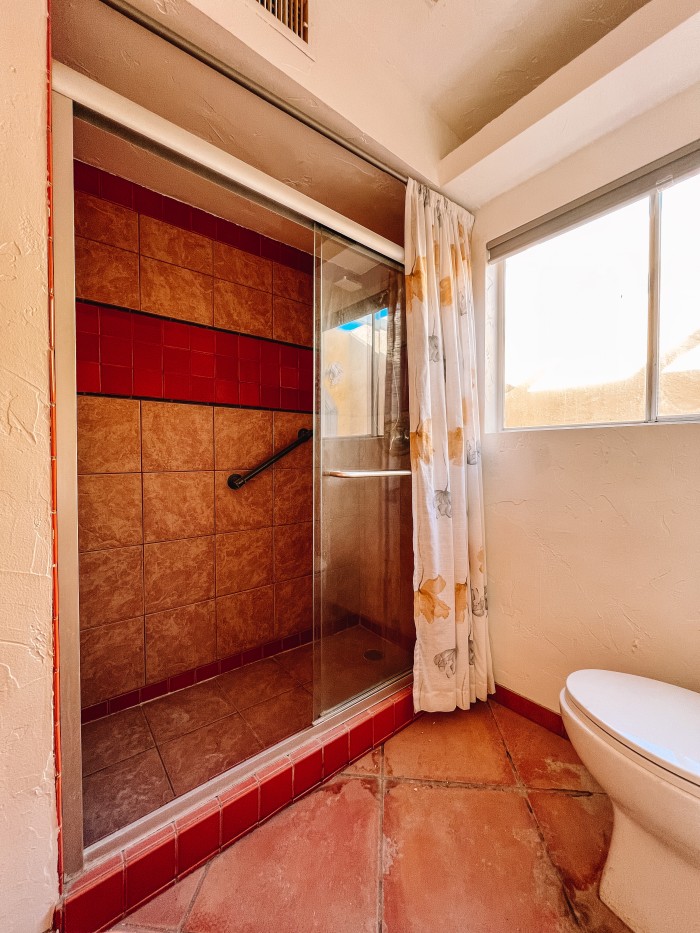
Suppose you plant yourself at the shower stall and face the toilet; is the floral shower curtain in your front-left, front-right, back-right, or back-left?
front-left

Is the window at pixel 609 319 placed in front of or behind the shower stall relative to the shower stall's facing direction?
in front

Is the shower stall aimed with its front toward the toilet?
yes

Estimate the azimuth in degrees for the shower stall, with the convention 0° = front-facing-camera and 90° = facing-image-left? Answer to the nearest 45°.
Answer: approximately 315°
